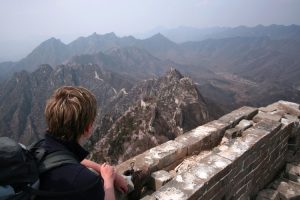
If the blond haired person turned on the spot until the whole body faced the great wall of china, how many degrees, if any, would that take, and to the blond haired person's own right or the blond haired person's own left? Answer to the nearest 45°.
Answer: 0° — they already face it

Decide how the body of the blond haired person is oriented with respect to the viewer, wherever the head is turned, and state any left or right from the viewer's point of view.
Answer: facing away from the viewer and to the right of the viewer

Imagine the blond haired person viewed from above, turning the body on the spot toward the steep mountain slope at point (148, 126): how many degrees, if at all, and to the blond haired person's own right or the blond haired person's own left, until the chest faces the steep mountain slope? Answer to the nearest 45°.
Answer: approximately 45° to the blond haired person's own left

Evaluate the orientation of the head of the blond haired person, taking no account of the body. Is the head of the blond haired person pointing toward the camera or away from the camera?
away from the camera
